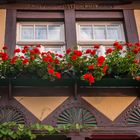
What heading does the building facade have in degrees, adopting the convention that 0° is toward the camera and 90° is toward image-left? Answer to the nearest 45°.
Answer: approximately 0°
